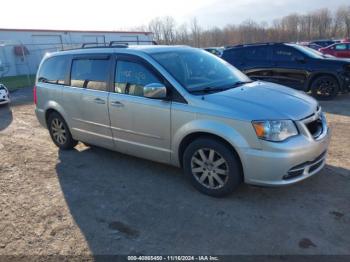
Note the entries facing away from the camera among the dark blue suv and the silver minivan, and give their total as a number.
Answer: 0

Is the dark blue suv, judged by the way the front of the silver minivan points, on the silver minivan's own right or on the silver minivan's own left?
on the silver minivan's own left

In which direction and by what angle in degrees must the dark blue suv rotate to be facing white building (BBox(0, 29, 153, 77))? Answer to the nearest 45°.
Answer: approximately 135° to its left

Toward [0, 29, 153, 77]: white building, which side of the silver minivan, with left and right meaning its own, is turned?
back

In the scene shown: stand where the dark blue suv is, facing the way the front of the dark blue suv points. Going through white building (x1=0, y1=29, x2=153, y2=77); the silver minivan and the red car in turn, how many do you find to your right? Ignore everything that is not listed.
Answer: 1

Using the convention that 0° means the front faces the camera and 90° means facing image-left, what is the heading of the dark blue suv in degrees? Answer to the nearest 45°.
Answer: approximately 270°

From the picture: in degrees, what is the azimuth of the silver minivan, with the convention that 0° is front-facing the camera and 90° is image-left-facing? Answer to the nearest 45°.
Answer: approximately 315°

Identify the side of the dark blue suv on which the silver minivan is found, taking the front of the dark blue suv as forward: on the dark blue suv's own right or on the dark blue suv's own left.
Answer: on the dark blue suv's own right
